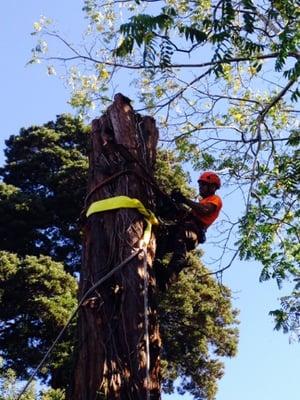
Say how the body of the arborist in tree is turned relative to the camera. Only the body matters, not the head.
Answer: to the viewer's left

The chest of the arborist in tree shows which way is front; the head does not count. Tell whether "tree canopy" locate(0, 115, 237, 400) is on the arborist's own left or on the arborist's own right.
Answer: on the arborist's own right
